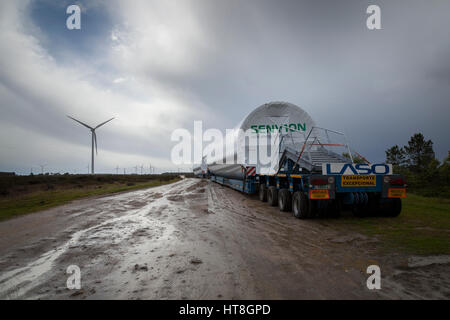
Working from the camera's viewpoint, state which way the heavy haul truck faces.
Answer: facing away from the viewer and to the left of the viewer

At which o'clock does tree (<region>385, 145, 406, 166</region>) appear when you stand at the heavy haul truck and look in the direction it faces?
The tree is roughly at 2 o'clock from the heavy haul truck.

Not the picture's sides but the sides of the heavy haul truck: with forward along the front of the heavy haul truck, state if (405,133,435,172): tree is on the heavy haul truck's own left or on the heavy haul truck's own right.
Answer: on the heavy haul truck's own right
